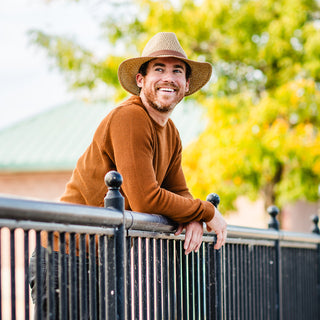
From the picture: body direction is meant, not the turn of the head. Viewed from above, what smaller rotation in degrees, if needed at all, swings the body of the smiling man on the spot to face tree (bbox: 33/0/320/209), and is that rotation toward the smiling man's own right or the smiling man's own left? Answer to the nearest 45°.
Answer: approximately 135° to the smiling man's own left

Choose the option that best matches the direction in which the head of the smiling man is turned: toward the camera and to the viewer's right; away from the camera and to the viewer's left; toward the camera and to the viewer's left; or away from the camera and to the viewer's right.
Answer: toward the camera and to the viewer's right

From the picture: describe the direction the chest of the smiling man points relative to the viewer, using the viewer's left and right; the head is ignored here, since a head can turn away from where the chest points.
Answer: facing the viewer and to the right of the viewer
